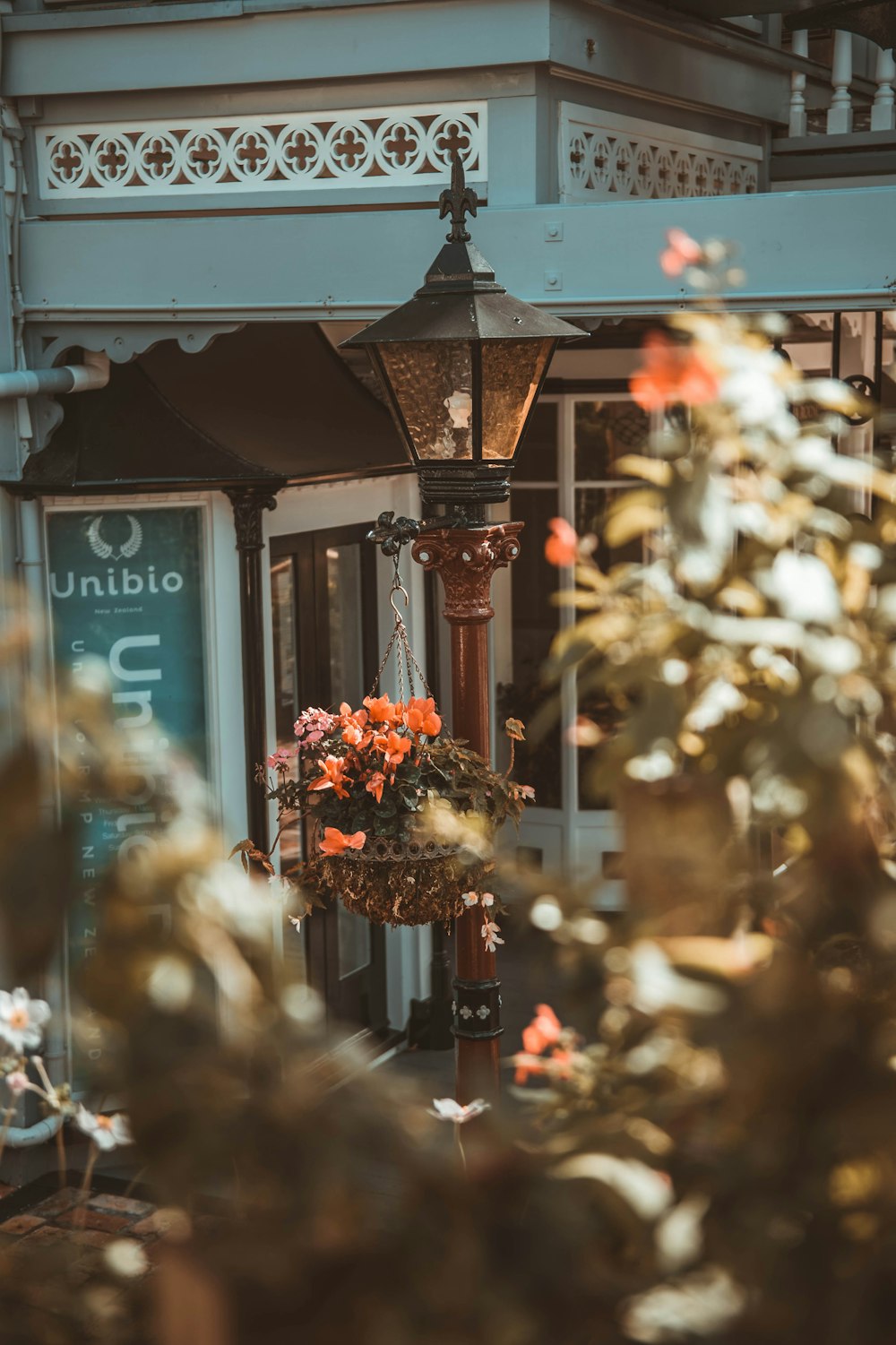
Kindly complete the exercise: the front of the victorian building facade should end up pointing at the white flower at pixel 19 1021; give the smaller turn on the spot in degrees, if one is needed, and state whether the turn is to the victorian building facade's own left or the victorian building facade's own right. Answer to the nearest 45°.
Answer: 0° — it already faces it

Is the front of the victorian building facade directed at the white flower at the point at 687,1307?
yes

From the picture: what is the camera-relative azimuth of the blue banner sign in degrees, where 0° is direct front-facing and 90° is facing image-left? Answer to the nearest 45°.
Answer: approximately 0°

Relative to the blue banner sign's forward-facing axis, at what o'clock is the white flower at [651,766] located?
The white flower is roughly at 12 o'clock from the blue banner sign.

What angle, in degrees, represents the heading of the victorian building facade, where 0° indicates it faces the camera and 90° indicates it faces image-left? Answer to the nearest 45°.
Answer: approximately 0°

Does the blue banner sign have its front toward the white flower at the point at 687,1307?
yes
